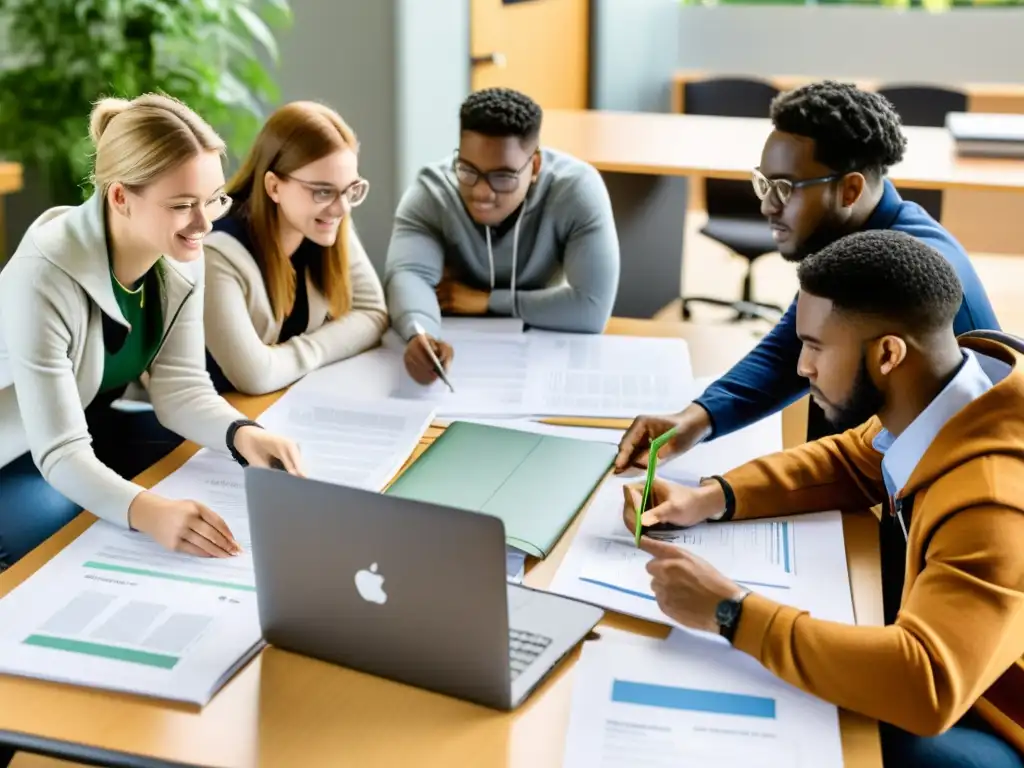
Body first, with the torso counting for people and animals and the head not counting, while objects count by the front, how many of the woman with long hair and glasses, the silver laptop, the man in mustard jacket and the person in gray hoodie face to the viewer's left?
1

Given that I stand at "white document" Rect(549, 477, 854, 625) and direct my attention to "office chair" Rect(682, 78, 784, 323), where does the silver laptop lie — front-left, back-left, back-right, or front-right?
back-left

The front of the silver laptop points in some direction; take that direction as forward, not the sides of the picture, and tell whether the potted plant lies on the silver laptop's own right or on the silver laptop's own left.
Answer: on the silver laptop's own left

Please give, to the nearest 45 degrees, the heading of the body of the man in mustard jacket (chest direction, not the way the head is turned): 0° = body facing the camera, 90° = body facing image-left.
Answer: approximately 90°

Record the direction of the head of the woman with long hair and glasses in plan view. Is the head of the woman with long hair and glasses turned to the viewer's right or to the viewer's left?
to the viewer's right

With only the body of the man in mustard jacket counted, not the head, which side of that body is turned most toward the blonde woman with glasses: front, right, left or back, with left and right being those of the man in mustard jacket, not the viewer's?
front

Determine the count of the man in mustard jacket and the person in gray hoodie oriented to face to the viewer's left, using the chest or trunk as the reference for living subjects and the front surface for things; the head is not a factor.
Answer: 1

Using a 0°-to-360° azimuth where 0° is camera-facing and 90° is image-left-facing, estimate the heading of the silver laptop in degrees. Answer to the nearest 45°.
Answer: approximately 225°

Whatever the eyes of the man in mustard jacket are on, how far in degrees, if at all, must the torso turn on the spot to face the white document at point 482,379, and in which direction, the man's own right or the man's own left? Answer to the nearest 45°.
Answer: approximately 45° to the man's own right

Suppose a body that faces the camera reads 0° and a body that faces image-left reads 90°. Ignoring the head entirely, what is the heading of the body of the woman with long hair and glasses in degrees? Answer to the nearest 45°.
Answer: approximately 315°

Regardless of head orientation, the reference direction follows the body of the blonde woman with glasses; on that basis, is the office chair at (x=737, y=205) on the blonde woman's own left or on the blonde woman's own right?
on the blonde woman's own left

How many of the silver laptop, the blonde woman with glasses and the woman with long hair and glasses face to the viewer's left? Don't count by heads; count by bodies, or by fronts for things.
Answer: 0

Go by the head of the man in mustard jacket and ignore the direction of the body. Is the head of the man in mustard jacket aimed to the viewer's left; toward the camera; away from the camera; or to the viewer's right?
to the viewer's left

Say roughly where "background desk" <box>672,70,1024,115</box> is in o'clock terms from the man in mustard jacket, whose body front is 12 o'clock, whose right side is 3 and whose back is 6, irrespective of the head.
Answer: The background desk is roughly at 3 o'clock from the man in mustard jacket.
